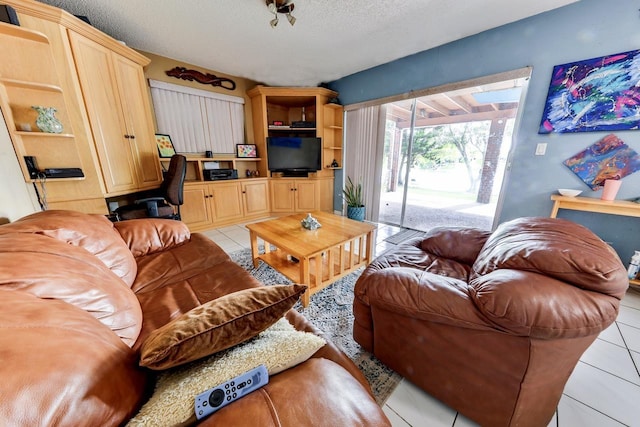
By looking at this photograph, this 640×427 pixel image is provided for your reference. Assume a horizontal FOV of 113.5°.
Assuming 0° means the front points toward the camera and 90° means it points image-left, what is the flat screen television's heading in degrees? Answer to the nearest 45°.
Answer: approximately 0°

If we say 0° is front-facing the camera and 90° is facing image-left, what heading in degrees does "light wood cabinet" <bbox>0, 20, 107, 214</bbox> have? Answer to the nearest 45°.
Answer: approximately 315°

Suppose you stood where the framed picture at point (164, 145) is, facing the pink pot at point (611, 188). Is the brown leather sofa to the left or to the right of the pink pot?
right

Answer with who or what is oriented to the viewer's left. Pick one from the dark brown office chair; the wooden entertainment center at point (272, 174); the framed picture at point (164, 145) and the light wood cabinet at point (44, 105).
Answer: the dark brown office chair

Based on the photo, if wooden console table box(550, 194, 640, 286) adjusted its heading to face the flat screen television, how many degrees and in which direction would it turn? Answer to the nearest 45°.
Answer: approximately 45° to its right

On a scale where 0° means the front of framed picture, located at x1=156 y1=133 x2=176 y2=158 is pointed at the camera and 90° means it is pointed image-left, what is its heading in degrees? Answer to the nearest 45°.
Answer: approximately 315°

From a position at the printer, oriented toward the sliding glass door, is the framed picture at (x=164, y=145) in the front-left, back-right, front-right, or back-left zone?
back-right

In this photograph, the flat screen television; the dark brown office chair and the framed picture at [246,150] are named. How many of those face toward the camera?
2
